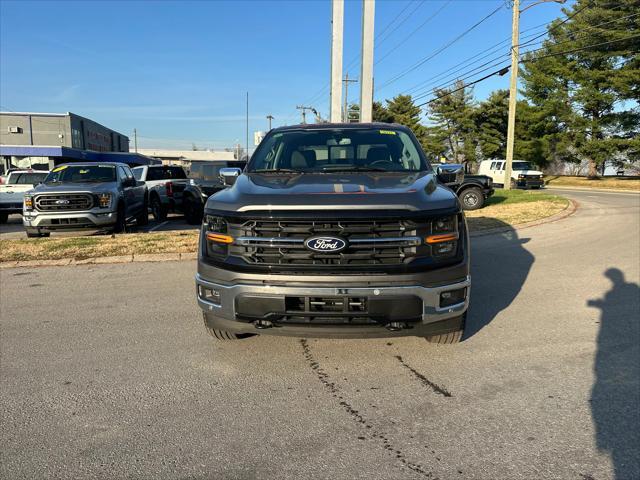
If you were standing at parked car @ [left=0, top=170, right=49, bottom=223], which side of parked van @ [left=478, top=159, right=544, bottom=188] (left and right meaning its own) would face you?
right

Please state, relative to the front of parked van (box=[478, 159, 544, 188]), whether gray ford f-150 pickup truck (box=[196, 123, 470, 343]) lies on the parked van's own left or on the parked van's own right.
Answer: on the parked van's own right

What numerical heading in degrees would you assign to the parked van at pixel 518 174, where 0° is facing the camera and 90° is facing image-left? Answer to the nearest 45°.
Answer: approximately 315°

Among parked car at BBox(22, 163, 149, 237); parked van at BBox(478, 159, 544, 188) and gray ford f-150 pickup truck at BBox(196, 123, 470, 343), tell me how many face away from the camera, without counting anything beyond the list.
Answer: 0

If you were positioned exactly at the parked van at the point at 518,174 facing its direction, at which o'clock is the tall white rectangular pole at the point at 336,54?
The tall white rectangular pole is roughly at 2 o'clock from the parked van.

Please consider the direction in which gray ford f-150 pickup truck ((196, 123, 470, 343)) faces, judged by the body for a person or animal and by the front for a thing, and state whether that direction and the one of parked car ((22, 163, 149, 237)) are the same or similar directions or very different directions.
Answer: same or similar directions

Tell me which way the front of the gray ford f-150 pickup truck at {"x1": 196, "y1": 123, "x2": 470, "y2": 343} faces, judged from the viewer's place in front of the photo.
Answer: facing the viewer

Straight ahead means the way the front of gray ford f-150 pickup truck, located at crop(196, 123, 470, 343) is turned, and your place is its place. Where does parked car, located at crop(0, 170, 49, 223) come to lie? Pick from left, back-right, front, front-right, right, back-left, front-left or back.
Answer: back-right

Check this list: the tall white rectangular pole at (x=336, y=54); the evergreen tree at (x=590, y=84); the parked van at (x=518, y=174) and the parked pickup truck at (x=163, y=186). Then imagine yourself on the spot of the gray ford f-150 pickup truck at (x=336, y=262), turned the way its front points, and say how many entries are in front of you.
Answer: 0

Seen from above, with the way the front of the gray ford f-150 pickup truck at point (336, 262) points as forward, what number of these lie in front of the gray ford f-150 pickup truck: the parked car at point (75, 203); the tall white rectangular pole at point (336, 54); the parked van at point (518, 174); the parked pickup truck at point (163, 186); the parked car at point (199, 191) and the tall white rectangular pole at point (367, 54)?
0

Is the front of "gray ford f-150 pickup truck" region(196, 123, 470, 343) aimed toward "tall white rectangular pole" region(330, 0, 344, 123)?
no

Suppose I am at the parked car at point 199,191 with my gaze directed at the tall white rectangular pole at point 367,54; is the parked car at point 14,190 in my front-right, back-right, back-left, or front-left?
back-left

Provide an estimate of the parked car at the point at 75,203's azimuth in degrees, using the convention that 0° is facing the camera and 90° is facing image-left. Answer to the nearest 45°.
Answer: approximately 45°

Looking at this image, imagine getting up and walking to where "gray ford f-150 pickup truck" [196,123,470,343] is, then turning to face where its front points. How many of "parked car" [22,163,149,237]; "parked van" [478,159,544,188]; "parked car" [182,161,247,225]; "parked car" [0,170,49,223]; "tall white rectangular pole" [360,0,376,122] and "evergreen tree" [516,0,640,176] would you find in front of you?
0

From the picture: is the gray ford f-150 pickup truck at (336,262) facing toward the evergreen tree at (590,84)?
no

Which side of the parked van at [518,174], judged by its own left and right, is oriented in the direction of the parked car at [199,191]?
right
